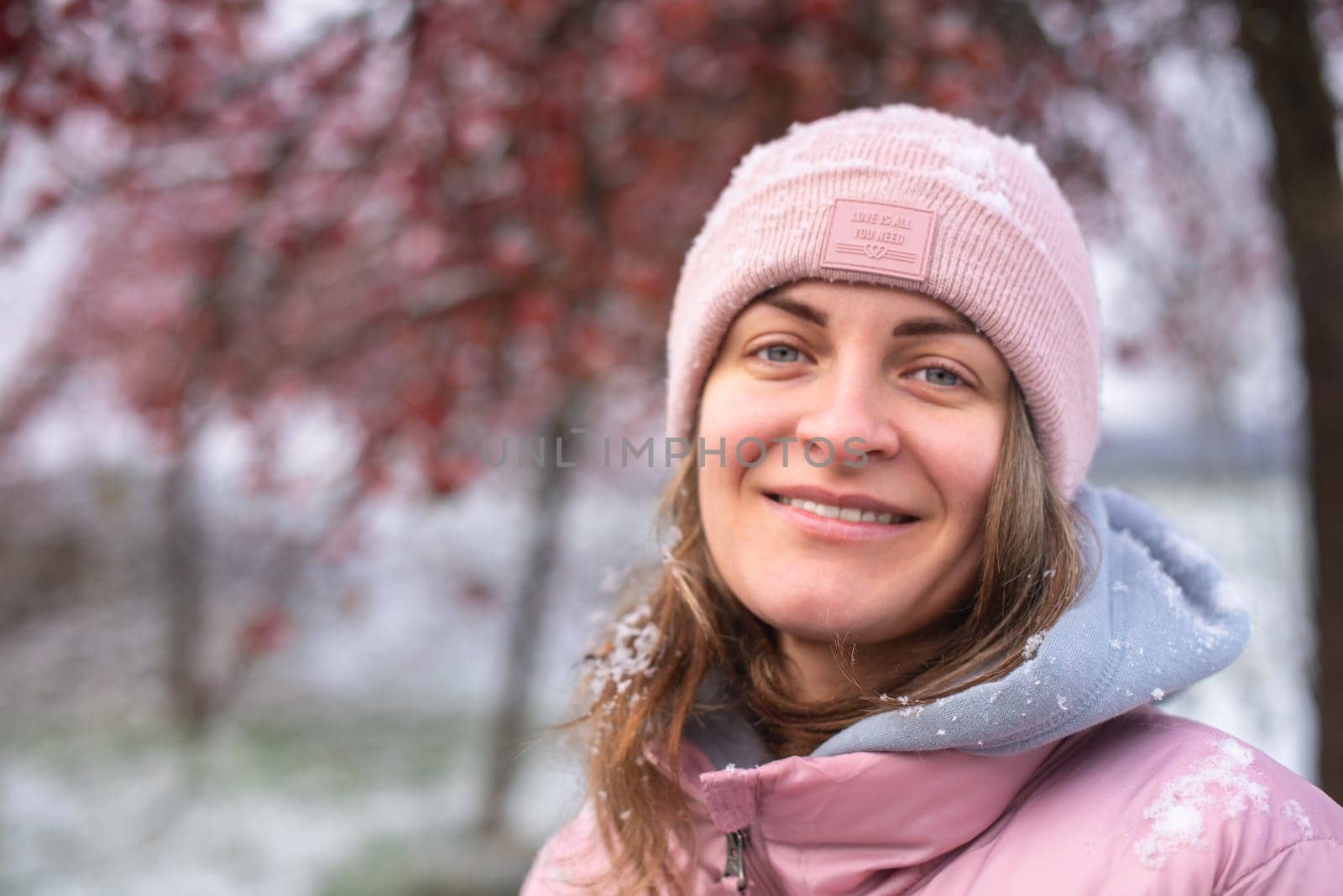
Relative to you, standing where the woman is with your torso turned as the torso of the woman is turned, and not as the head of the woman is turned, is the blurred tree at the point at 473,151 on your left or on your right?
on your right

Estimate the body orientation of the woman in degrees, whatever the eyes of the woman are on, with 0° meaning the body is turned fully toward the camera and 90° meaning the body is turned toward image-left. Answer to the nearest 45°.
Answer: approximately 45°

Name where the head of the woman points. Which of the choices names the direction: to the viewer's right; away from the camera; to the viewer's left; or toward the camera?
toward the camera
